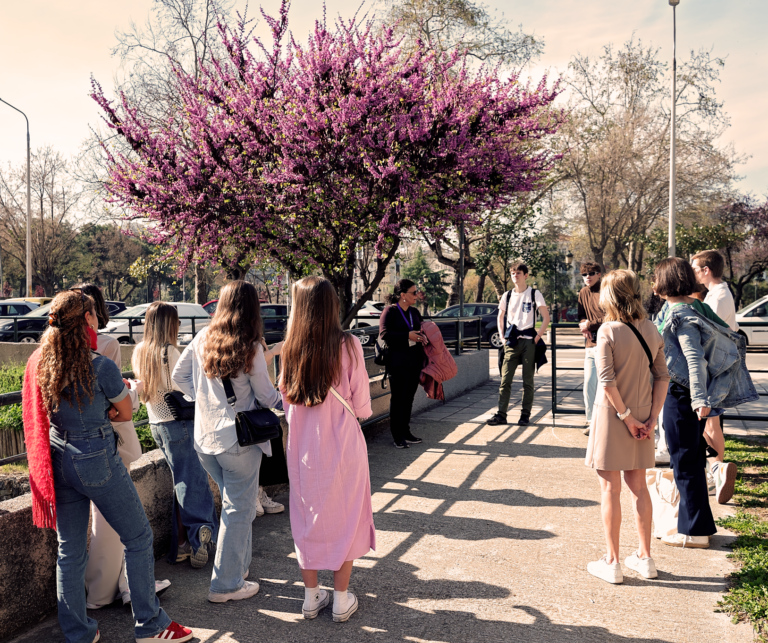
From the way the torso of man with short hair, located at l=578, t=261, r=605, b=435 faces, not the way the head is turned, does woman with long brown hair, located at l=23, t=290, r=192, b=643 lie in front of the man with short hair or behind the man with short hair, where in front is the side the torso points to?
in front

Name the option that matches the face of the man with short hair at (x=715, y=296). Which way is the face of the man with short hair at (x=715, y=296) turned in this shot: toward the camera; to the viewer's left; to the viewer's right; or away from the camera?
to the viewer's left

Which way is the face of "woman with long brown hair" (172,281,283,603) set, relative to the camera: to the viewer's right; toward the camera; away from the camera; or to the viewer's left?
away from the camera

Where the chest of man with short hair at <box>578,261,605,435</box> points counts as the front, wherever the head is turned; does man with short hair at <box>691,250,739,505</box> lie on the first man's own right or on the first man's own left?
on the first man's own left

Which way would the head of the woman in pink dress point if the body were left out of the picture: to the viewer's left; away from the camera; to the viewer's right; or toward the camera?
away from the camera

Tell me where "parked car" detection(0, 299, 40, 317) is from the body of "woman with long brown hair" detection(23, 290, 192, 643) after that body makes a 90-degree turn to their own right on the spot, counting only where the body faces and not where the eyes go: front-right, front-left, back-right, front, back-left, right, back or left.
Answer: back-left

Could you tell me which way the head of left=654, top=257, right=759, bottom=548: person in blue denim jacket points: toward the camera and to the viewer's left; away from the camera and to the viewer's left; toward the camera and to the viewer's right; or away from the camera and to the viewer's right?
away from the camera and to the viewer's left

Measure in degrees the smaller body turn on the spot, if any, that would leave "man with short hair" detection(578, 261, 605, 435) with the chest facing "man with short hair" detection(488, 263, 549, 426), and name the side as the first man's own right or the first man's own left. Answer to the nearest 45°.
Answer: approximately 90° to the first man's own right

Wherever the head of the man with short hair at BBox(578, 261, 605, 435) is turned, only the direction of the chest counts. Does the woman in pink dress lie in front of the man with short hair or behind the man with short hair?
in front

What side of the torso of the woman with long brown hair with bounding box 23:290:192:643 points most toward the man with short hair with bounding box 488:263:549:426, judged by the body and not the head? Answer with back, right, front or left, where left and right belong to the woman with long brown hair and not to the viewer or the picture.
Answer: front

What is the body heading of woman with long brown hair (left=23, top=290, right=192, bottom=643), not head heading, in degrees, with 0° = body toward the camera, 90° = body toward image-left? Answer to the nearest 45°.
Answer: approximately 225°

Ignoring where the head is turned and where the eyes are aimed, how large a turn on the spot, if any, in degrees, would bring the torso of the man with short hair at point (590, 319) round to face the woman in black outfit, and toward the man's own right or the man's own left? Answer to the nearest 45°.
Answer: approximately 45° to the man's own right
